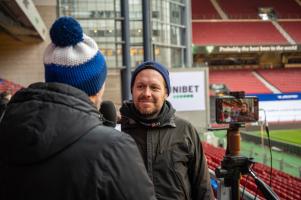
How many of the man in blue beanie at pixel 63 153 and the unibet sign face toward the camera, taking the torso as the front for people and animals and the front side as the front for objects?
1

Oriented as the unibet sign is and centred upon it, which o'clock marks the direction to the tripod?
The tripod is roughly at 12 o'clock from the unibet sign.

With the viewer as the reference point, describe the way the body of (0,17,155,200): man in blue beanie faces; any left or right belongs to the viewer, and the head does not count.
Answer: facing away from the viewer and to the right of the viewer

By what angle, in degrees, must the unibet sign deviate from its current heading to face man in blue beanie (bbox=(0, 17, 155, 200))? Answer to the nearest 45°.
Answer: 0° — it already faces them

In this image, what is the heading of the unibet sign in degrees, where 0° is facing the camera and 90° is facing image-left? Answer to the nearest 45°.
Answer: approximately 0°

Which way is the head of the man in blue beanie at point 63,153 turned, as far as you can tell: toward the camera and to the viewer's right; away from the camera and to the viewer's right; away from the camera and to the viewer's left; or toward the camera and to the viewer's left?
away from the camera and to the viewer's right

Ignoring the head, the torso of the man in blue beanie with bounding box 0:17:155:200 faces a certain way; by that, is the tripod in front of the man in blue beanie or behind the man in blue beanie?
in front
